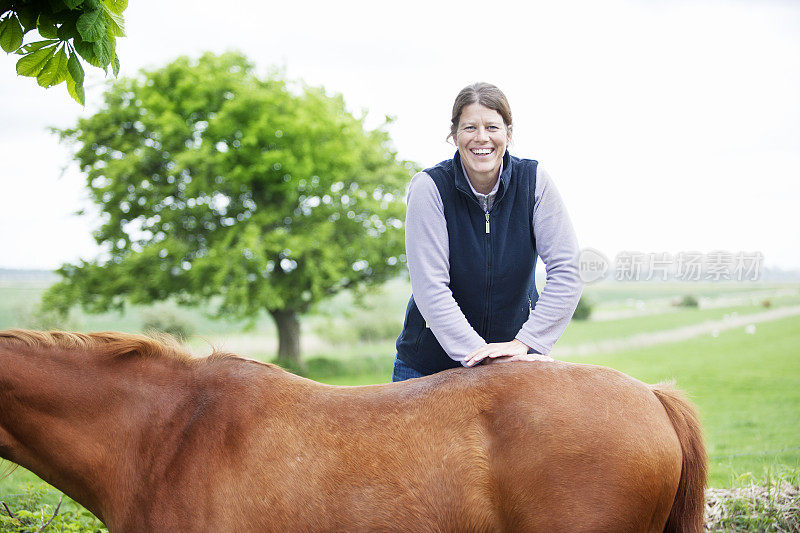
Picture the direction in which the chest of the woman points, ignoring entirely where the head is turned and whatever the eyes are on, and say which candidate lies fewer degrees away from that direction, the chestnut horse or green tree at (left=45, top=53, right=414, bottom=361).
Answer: the chestnut horse

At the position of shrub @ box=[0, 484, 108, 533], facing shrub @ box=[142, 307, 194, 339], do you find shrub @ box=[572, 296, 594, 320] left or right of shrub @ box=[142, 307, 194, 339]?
right

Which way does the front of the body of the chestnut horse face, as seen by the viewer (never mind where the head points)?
to the viewer's left

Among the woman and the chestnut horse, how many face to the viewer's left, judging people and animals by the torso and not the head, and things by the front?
1

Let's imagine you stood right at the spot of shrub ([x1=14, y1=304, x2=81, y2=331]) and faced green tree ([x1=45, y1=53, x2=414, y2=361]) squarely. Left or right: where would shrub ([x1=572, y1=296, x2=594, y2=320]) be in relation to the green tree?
left

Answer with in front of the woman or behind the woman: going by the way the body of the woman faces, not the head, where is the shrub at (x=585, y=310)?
behind

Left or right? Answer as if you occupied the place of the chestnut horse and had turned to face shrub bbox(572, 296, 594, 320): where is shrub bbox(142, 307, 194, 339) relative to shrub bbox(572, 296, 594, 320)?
left

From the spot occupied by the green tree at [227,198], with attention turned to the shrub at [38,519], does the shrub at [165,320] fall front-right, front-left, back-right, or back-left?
back-right

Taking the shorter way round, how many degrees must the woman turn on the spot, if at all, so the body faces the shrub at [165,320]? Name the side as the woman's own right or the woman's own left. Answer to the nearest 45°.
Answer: approximately 135° to the woman's own right

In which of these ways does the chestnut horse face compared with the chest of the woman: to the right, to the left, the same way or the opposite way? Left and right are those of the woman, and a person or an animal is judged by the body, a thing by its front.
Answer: to the right

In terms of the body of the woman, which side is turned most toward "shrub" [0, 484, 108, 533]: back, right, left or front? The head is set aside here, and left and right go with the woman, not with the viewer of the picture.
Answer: right

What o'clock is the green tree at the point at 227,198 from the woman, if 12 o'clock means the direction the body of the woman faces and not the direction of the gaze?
The green tree is roughly at 5 o'clock from the woman.
